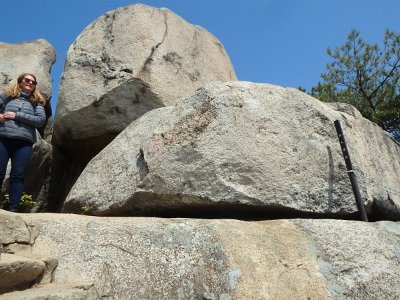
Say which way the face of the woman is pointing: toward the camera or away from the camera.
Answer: toward the camera

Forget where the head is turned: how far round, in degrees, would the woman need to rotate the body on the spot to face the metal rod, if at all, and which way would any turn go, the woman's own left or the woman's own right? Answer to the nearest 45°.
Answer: approximately 45° to the woman's own left

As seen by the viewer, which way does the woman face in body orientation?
toward the camera

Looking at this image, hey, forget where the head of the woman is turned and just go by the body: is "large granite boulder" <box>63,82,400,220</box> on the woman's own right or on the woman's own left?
on the woman's own left
